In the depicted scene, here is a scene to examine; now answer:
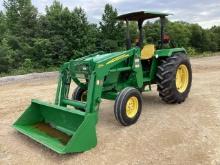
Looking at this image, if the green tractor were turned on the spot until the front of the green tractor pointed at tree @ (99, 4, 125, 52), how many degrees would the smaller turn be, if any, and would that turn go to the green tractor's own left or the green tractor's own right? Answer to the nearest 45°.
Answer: approximately 135° to the green tractor's own right

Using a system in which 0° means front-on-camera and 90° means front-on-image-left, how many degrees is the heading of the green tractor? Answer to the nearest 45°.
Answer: approximately 45°
